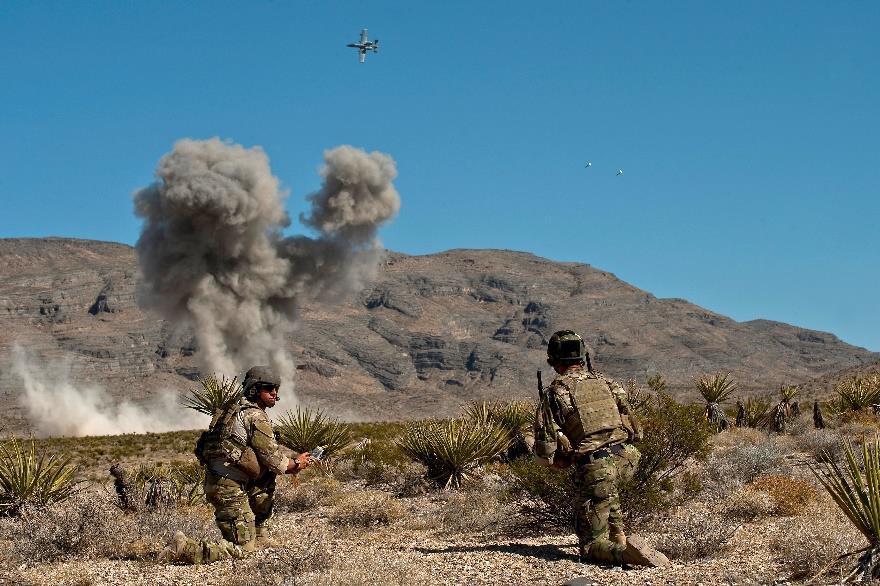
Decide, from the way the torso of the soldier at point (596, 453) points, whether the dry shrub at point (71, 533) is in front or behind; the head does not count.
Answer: in front

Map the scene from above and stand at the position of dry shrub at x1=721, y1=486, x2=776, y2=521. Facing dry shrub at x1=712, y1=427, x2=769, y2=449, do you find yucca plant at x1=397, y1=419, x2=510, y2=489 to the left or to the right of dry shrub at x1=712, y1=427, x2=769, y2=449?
left

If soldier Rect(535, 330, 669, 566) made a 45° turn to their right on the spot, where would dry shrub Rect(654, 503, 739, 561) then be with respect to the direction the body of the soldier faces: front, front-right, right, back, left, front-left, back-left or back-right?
front-right

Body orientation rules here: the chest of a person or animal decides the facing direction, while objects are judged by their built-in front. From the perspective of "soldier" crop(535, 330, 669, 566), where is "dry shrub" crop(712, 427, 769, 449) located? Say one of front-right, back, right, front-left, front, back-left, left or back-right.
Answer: front-right

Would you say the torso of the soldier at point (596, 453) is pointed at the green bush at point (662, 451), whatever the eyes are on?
no

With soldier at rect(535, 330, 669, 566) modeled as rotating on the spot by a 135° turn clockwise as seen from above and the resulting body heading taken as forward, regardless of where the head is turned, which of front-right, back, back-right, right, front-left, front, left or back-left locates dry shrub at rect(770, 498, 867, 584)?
front

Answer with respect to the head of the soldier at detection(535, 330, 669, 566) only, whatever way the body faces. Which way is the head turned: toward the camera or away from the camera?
away from the camera

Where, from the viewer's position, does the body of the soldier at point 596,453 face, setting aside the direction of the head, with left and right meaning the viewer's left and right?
facing away from the viewer and to the left of the viewer

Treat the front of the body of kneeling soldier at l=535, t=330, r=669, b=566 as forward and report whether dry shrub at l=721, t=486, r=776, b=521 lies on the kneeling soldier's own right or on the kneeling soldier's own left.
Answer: on the kneeling soldier's own right

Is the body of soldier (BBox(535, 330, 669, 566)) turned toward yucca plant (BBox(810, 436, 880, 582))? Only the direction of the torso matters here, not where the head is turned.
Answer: no

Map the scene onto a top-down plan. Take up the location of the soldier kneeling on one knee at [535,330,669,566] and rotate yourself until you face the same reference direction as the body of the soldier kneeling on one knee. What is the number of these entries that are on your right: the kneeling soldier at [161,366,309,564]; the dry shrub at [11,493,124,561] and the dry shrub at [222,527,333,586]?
0

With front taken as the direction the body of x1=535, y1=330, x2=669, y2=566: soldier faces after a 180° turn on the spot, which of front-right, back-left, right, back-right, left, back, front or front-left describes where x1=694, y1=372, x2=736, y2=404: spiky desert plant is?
back-left

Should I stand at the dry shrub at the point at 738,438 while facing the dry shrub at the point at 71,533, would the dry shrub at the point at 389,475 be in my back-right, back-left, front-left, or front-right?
front-right
